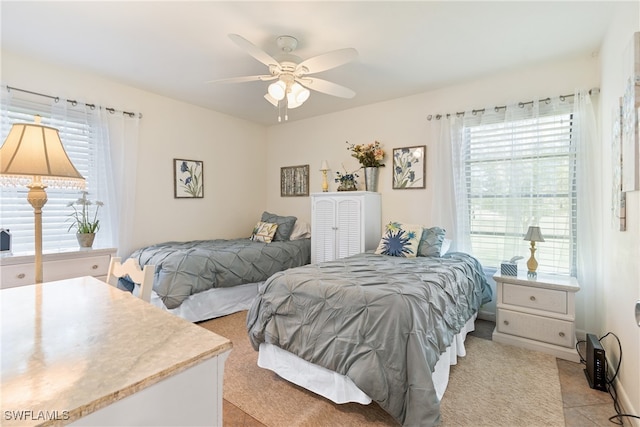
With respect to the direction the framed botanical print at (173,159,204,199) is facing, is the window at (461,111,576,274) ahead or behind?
ahead

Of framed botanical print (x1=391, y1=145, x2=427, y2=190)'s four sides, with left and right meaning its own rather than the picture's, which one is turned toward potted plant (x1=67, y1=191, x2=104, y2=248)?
front

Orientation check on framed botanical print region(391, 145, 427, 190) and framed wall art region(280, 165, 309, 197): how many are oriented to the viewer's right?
0

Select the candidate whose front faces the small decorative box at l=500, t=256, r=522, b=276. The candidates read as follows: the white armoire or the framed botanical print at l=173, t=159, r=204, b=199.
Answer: the framed botanical print

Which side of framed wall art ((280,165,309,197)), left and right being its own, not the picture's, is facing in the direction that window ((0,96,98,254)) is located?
front

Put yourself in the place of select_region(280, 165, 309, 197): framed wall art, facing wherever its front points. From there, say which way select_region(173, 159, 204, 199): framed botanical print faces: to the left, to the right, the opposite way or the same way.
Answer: to the left

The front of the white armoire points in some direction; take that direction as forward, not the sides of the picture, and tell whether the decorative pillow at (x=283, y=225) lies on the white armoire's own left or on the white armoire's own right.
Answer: on the white armoire's own right

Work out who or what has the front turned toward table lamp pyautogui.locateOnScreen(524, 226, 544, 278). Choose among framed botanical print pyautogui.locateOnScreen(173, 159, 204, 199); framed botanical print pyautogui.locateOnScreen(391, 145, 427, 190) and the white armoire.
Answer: framed botanical print pyautogui.locateOnScreen(173, 159, 204, 199)

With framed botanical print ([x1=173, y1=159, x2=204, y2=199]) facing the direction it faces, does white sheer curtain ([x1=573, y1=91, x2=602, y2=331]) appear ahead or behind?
ahead

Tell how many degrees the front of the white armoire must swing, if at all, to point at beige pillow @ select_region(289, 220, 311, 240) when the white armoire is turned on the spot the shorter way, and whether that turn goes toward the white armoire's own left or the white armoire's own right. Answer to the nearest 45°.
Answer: approximately 90° to the white armoire's own right

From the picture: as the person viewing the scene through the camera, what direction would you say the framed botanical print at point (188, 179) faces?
facing the viewer and to the right of the viewer

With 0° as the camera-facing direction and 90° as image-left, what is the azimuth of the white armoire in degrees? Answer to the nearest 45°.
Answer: approximately 45°

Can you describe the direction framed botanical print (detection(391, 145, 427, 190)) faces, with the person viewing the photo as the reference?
facing the viewer and to the left of the viewer
